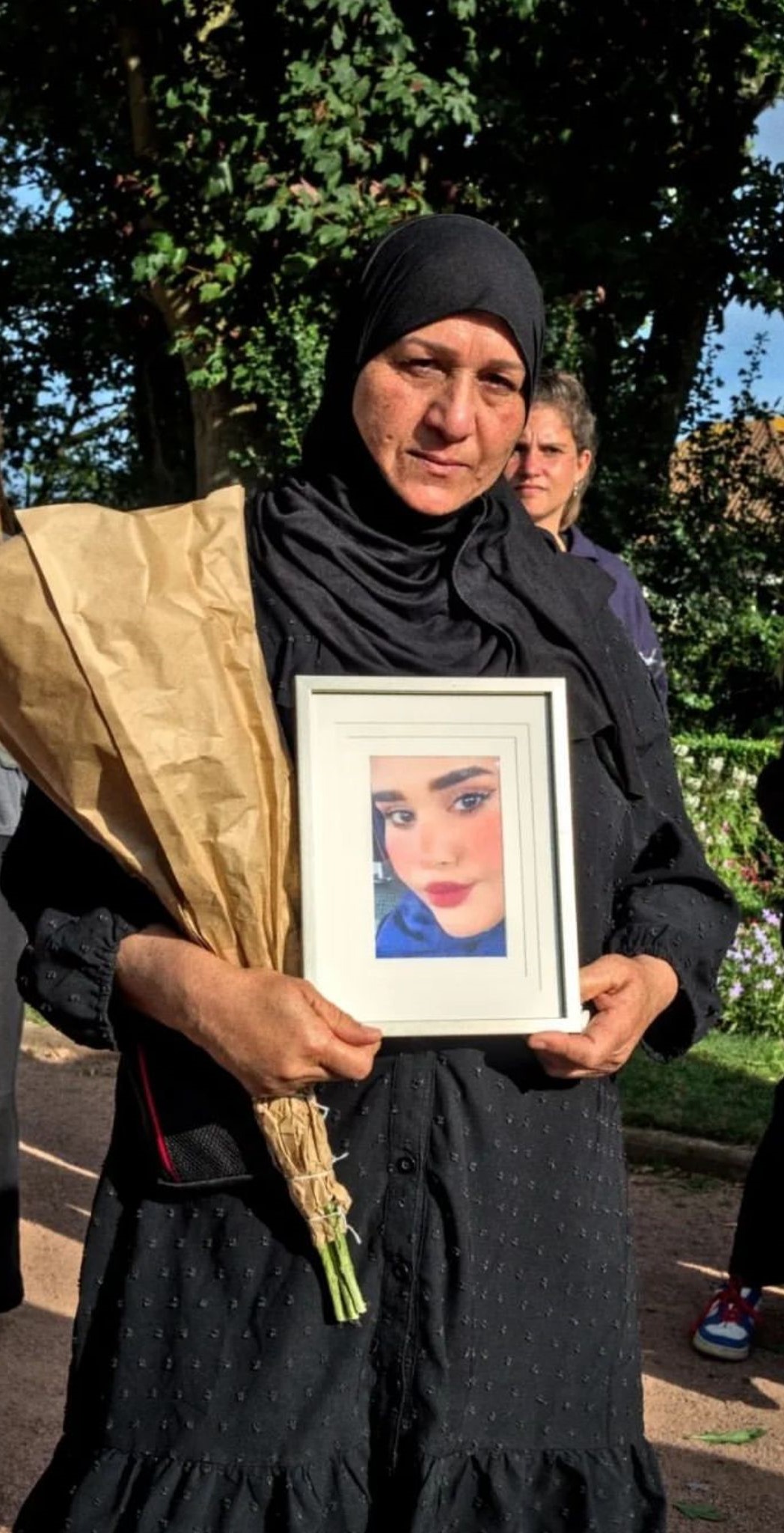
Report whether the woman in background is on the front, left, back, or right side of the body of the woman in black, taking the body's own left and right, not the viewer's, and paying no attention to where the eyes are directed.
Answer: back

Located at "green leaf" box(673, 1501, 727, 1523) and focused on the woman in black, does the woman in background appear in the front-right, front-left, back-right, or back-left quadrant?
back-right

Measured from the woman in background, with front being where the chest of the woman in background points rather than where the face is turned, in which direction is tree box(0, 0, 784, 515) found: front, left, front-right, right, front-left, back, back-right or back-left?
back-right

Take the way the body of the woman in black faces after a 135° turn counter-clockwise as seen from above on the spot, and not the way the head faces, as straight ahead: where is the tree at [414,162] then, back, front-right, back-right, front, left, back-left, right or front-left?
front-left
